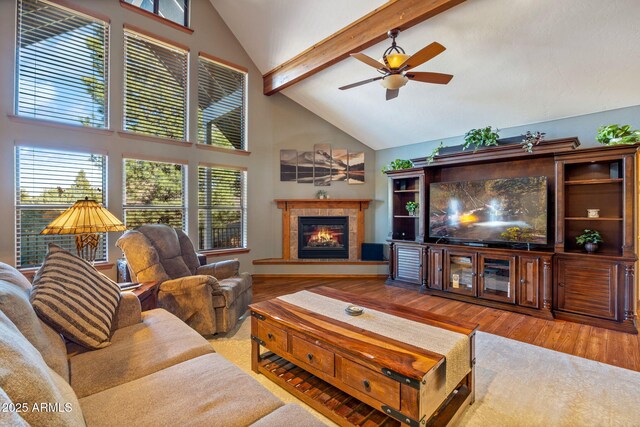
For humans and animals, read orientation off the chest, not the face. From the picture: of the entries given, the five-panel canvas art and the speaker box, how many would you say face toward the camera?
2

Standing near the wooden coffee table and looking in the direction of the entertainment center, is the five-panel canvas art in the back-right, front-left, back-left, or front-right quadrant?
front-left

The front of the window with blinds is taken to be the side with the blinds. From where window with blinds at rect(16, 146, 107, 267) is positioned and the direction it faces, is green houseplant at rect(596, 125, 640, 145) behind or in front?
in front

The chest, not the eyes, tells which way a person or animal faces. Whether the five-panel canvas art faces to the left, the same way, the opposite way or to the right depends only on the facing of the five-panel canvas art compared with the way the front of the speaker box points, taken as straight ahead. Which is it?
the same way

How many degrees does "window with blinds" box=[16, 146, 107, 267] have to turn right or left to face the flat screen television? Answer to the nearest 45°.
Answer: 0° — it already faces it

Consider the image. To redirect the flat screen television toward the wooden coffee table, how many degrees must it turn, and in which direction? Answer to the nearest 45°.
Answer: approximately 45° to its left

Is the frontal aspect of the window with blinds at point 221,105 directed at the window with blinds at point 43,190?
no

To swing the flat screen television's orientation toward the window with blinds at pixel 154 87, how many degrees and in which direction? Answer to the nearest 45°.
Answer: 0° — it already faces it

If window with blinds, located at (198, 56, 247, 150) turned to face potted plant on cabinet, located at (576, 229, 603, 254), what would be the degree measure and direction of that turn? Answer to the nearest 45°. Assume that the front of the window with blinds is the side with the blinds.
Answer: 0° — it already faces it

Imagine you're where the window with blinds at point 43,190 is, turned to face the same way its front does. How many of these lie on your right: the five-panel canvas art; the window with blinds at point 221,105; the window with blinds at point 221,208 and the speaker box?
0

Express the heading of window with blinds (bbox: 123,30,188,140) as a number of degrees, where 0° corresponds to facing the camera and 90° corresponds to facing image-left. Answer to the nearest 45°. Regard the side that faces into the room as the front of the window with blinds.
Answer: approximately 315°

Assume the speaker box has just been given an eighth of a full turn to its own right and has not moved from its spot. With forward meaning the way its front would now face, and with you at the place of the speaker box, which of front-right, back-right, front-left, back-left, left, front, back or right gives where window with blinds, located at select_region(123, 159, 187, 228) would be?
front

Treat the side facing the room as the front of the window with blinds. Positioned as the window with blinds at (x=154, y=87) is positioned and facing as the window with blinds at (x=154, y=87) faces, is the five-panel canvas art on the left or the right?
on its left

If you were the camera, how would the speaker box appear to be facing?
facing the viewer

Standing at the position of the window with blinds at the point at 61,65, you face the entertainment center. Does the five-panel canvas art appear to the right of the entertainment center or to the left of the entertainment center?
left

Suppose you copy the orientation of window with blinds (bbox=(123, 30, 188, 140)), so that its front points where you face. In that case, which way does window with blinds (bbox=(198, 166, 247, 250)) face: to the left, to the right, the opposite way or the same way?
the same way

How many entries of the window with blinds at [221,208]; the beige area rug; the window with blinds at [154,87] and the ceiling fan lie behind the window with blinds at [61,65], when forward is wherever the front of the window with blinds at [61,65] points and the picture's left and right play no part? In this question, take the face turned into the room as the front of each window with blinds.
0

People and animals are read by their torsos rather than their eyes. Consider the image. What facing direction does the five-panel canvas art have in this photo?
toward the camera

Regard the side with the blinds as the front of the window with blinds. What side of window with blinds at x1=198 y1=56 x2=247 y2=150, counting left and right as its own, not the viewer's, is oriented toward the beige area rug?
front

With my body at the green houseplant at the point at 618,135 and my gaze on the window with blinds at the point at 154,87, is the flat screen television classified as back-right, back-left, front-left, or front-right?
front-right
